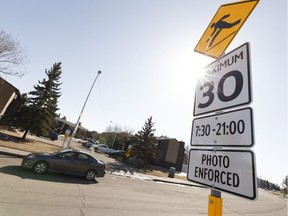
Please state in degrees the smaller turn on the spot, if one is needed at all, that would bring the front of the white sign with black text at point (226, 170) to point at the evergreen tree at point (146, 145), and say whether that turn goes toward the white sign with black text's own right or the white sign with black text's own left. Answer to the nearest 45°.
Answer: approximately 90° to the white sign with black text's own right

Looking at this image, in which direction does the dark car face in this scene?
to the viewer's left

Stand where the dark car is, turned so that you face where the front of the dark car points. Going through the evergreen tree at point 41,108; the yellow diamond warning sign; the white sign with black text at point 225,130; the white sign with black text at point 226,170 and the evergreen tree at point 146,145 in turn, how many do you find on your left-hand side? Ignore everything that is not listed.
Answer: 3

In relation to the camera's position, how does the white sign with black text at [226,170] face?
facing the viewer and to the left of the viewer

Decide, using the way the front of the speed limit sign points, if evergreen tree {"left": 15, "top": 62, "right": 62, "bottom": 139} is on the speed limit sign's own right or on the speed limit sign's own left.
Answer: on the speed limit sign's own right
